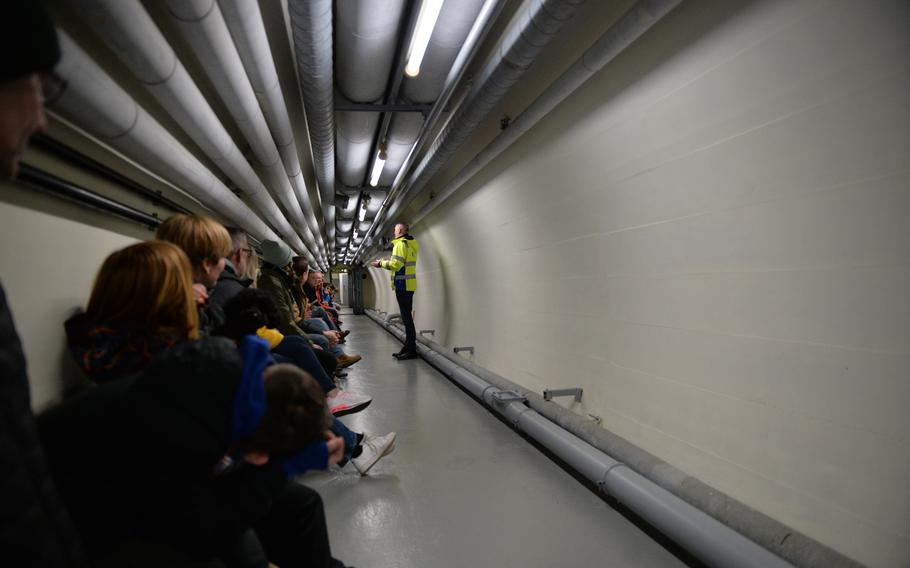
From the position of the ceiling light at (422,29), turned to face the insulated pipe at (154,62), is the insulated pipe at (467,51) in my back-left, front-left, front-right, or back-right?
back-right

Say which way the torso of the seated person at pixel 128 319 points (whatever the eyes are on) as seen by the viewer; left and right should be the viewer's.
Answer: facing away from the viewer and to the right of the viewer

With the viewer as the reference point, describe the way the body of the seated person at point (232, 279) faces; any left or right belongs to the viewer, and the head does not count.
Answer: facing to the right of the viewer

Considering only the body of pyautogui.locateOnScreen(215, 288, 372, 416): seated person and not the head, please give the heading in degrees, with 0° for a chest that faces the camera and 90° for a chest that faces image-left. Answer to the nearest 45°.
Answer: approximately 270°

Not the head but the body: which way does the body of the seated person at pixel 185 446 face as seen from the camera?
to the viewer's right

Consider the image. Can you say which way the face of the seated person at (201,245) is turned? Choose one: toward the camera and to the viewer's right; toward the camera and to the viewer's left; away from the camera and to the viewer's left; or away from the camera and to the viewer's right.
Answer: away from the camera and to the viewer's right
